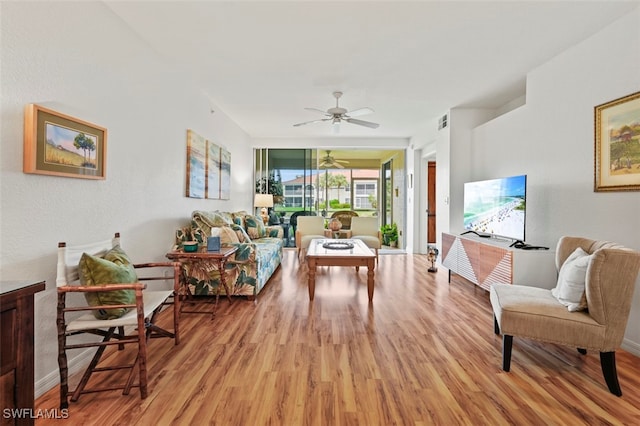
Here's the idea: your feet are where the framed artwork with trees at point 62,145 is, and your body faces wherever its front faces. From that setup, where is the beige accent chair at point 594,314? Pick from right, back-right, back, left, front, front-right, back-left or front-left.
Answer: front

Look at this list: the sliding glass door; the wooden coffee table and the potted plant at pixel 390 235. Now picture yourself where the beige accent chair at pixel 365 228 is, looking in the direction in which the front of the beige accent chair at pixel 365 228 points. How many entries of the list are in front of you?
1

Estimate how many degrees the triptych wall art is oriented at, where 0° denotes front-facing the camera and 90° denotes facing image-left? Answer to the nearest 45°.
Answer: approximately 315°

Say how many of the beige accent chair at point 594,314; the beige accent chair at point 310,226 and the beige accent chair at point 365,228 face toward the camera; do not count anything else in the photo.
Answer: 2

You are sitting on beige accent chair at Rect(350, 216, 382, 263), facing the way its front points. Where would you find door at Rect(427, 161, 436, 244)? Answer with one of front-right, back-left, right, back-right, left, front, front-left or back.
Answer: back-left

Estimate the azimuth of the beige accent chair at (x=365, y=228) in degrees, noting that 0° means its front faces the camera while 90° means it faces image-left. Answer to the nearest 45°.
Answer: approximately 0°

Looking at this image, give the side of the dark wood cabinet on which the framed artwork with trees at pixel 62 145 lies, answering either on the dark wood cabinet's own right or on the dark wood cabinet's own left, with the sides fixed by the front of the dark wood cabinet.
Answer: on the dark wood cabinet's own left

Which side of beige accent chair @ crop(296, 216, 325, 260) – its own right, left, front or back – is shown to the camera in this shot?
front

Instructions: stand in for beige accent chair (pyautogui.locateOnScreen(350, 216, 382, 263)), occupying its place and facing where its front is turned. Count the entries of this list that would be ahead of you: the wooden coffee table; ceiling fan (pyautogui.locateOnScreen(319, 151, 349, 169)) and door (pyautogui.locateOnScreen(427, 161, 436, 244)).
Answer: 1

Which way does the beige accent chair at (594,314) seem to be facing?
to the viewer's left

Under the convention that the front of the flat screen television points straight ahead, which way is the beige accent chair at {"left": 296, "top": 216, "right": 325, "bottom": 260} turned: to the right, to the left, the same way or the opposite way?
to the left

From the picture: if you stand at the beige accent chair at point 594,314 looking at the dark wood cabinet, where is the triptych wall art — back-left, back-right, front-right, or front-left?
front-right

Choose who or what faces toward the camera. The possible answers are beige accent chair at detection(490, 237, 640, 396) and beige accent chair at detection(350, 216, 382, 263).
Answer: beige accent chair at detection(350, 216, 382, 263)

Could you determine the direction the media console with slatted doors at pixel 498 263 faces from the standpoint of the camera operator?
facing the viewer and to the left of the viewer

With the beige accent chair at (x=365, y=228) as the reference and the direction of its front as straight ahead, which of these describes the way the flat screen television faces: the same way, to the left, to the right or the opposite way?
to the right

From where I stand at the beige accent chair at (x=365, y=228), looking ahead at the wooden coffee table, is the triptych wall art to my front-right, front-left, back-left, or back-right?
front-right

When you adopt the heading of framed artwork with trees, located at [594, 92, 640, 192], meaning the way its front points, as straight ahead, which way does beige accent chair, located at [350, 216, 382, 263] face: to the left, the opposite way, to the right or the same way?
to the left

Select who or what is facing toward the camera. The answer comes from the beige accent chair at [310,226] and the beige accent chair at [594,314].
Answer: the beige accent chair at [310,226]

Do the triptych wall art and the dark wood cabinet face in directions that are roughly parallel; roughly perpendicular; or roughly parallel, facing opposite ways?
roughly parallel

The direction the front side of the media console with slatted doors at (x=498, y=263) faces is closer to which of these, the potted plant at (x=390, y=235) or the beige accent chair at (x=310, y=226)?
the beige accent chair

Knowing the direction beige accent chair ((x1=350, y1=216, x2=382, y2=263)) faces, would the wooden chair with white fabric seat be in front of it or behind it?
in front
